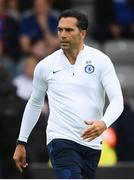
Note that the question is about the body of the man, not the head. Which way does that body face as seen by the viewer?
toward the camera

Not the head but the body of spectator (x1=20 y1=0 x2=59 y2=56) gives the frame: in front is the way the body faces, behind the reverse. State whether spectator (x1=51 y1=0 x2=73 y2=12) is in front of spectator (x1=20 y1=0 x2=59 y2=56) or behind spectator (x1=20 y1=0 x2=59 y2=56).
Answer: behind

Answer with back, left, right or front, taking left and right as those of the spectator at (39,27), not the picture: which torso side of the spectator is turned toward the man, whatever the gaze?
front

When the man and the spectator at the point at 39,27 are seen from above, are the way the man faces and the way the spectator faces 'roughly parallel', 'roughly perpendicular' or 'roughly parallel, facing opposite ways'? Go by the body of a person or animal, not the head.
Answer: roughly parallel

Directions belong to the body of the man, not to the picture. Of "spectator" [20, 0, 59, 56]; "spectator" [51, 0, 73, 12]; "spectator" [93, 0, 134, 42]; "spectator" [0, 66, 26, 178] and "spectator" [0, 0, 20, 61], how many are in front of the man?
0

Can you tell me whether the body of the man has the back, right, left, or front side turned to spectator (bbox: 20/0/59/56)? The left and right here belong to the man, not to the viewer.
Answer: back

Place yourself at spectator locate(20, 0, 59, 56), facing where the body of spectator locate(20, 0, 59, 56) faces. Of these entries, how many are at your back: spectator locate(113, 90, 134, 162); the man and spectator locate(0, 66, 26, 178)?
0

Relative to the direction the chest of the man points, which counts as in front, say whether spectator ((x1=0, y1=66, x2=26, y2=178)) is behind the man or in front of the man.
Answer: behind

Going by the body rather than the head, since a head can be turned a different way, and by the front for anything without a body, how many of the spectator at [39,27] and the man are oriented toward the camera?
2

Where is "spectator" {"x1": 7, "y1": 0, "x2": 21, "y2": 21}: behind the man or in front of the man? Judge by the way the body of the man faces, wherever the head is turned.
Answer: behind

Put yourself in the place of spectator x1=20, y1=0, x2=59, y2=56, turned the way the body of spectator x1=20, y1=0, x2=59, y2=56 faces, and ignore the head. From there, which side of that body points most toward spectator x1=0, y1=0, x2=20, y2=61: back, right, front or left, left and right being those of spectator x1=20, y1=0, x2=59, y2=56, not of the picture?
right

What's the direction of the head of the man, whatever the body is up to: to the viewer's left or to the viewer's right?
to the viewer's left

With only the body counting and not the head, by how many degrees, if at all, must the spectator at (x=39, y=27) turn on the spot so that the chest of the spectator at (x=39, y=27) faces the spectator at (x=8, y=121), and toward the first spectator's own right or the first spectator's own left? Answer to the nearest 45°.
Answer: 0° — they already face them
